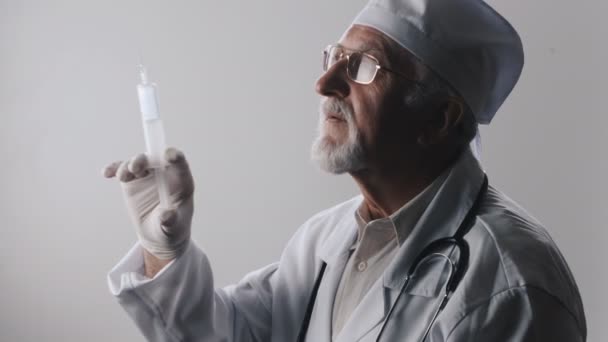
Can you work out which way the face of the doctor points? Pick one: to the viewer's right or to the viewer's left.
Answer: to the viewer's left

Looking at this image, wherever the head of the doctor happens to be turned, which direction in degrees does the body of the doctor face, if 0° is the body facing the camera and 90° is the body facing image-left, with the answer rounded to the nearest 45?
approximately 45°
